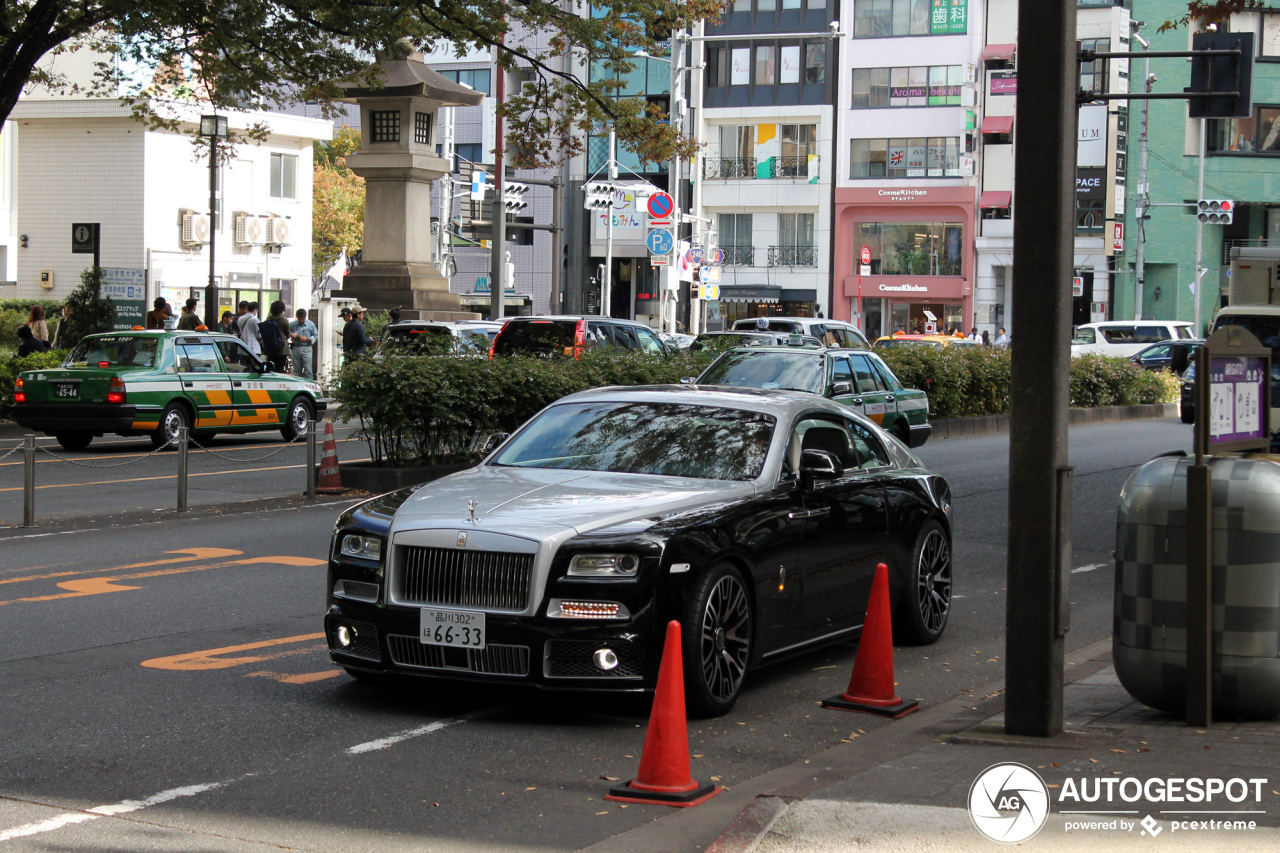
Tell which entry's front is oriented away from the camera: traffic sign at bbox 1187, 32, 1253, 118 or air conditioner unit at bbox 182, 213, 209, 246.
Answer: the traffic sign

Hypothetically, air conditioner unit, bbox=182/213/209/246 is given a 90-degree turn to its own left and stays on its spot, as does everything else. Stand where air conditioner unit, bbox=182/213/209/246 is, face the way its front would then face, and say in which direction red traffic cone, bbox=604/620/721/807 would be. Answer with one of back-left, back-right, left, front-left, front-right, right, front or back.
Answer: back-right

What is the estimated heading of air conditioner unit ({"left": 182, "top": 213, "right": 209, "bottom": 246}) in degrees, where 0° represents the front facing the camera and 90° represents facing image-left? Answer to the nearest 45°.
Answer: approximately 315°

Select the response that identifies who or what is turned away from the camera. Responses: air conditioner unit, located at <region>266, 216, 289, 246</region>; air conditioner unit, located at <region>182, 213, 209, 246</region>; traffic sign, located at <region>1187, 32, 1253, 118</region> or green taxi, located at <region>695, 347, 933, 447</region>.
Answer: the traffic sign

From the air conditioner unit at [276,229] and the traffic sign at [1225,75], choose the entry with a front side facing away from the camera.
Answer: the traffic sign

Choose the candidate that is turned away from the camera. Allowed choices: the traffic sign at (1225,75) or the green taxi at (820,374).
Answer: the traffic sign

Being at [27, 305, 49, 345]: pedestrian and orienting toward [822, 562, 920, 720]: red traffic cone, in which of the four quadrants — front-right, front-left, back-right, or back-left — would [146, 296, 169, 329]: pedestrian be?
front-left

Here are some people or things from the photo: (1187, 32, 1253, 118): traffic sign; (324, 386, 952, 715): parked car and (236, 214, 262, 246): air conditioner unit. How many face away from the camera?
1

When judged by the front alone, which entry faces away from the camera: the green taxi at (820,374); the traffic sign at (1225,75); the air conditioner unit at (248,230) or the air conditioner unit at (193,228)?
the traffic sign

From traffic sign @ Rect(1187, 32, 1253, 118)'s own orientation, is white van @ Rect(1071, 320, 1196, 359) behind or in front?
in front

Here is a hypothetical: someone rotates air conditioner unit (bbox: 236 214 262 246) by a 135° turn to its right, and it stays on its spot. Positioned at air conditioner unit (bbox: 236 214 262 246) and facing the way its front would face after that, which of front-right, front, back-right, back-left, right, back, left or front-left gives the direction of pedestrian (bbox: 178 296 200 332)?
left

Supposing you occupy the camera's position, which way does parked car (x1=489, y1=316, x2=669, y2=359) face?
facing away from the viewer and to the right of the viewer

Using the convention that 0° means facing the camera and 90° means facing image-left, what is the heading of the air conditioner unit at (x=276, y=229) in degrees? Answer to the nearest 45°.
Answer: approximately 315°

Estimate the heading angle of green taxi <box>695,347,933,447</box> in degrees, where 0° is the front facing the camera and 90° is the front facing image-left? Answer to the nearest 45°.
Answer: approximately 45°

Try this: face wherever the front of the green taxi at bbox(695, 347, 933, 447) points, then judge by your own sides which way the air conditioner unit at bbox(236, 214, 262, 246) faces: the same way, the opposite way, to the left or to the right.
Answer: to the left
